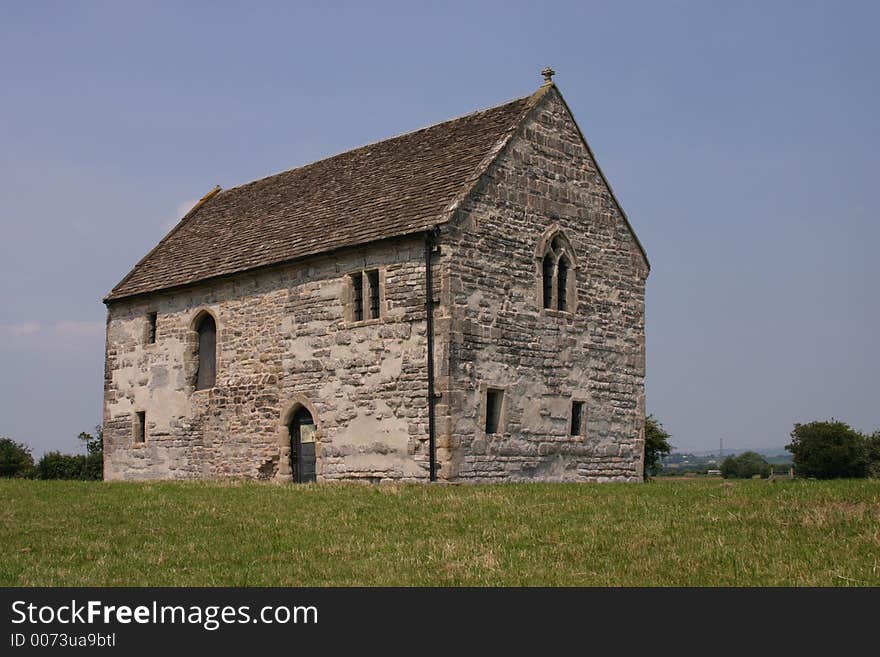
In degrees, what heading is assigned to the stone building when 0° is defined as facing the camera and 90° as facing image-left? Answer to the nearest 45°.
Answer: approximately 45°

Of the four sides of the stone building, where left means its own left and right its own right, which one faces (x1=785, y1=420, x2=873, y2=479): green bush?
back

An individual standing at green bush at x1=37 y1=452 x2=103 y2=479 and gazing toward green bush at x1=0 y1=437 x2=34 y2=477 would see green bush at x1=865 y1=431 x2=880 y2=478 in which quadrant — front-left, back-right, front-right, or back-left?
back-right

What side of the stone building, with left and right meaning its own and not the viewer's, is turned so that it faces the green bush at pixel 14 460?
right

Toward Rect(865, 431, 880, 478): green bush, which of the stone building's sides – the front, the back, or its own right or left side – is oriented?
back

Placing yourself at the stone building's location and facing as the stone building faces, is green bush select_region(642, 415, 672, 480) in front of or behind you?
behind

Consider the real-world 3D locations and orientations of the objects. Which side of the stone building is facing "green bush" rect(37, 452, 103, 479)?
right
